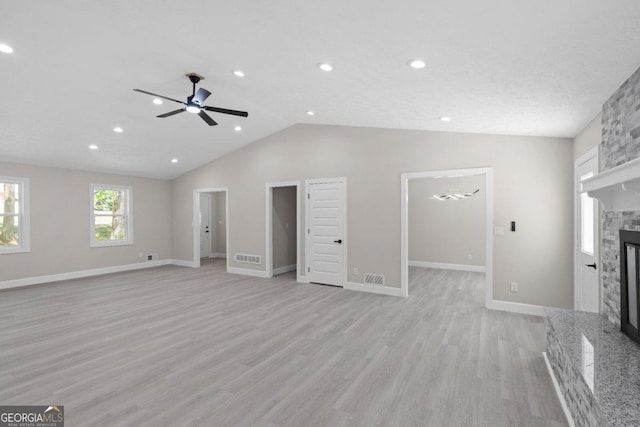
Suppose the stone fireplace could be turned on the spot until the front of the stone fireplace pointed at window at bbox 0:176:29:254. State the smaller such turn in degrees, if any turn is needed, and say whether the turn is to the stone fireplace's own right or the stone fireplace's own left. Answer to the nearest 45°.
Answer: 0° — it already faces it

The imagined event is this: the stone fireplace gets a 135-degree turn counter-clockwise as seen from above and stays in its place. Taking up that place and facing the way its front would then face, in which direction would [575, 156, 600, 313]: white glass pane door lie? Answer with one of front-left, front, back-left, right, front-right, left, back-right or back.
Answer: back-left

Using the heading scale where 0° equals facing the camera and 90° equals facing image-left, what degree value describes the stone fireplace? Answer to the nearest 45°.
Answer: approximately 90°

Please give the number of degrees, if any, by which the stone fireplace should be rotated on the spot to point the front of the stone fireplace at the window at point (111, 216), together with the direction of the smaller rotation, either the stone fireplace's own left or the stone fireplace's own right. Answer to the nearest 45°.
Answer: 0° — it already faces it

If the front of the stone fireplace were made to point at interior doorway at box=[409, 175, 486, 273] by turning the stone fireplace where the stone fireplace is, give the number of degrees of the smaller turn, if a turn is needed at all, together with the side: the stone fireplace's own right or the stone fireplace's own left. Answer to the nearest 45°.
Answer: approximately 45° to the stone fireplace's own right
